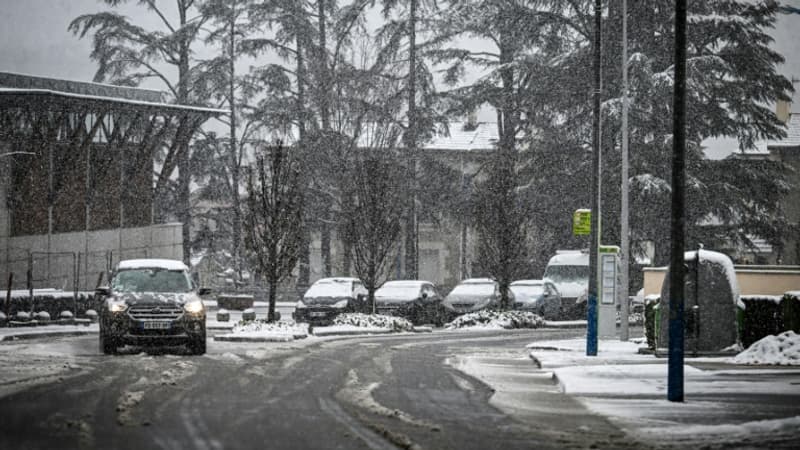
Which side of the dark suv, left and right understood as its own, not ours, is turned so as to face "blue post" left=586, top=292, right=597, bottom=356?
left

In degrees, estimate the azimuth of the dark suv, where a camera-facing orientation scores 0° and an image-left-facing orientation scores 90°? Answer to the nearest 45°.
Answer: approximately 0°

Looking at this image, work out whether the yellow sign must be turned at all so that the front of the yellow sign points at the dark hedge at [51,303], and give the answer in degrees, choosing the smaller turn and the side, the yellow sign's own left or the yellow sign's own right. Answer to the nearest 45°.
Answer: approximately 135° to the yellow sign's own right

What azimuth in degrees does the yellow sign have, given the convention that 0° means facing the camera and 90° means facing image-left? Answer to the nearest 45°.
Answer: approximately 0°

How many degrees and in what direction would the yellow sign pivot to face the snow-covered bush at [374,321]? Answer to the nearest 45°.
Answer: approximately 135° to its right

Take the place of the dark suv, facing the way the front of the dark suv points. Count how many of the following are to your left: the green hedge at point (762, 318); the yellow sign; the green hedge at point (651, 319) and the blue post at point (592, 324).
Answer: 4

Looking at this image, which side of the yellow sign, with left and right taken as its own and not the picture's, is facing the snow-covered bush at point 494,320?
back

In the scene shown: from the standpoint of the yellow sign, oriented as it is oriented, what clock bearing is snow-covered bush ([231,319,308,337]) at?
The snow-covered bush is roughly at 4 o'clock from the yellow sign.
